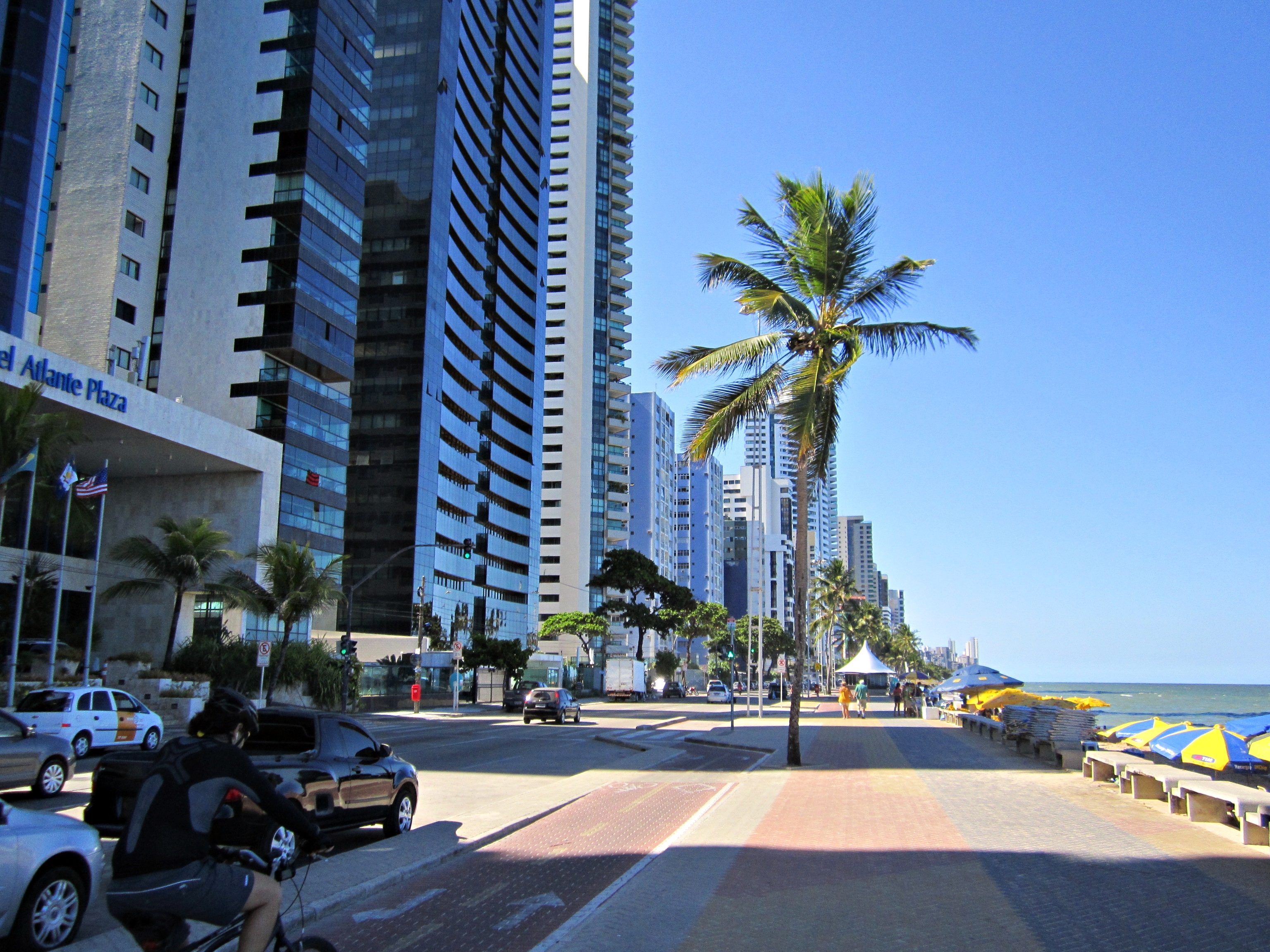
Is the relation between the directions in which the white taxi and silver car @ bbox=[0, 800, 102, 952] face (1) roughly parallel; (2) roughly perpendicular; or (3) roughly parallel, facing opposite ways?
roughly parallel

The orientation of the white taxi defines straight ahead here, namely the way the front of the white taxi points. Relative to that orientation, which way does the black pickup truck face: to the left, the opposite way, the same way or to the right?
the same way

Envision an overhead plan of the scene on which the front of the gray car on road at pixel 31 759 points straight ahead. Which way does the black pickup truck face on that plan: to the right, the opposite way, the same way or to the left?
the same way

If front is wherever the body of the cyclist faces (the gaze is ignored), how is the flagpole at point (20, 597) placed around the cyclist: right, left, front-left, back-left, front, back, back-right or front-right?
front-left

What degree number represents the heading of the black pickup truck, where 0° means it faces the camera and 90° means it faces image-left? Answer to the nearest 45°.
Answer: approximately 225°

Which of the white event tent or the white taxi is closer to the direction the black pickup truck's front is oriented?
the white event tent

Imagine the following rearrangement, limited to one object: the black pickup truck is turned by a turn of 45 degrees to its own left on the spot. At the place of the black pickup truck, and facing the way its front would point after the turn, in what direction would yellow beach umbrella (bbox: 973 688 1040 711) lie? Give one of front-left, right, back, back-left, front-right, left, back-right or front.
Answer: front-right

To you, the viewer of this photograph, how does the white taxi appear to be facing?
facing away from the viewer and to the right of the viewer

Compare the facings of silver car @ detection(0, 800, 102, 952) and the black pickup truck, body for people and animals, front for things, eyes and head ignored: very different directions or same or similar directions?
same or similar directions

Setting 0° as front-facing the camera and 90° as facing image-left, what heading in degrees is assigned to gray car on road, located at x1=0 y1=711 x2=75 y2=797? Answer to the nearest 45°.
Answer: approximately 225°

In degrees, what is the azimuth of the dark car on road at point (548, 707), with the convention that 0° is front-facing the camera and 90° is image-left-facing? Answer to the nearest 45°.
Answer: approximately 225°

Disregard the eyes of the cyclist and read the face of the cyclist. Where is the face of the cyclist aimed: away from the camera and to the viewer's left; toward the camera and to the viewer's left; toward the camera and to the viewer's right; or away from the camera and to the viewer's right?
away from the camera and to the viewer's right

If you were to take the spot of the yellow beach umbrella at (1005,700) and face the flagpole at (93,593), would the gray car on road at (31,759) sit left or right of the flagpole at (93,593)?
left

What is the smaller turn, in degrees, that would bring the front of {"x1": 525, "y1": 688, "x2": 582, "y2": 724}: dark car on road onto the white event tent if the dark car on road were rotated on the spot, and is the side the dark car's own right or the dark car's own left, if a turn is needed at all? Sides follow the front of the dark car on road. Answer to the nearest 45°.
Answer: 0° — it already faces it
